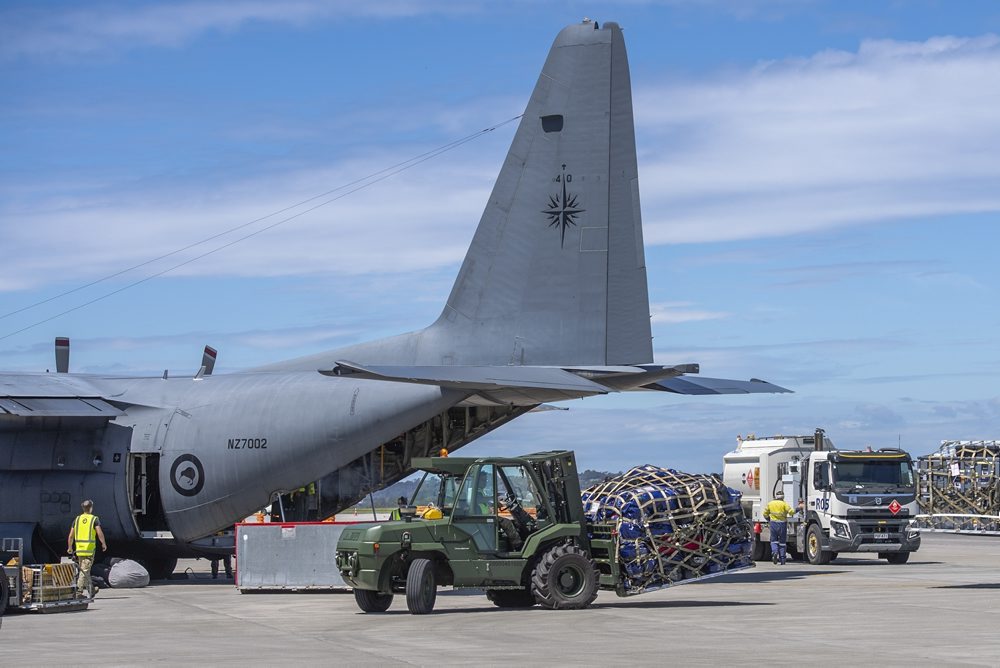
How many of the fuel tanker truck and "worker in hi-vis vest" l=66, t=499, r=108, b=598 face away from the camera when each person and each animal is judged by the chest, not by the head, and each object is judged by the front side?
1

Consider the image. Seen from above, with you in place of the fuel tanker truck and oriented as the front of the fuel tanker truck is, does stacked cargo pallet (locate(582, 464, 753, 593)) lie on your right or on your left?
on your right

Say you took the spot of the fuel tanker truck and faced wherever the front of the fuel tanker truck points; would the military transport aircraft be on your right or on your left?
on your right

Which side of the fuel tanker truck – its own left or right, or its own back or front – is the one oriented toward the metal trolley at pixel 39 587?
right

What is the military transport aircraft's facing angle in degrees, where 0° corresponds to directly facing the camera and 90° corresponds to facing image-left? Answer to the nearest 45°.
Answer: approximately 135°

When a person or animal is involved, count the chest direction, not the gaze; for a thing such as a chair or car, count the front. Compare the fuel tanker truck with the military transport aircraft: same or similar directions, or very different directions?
very different directions

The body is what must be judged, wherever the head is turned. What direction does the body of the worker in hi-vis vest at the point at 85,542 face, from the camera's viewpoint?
away from the camera

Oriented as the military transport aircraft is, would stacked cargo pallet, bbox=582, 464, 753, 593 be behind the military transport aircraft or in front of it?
behind

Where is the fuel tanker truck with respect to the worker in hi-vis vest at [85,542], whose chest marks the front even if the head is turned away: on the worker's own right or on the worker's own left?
on the worker's own right

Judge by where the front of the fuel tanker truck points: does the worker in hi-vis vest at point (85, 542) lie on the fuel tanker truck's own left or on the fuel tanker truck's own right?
on the fuel tanker truck's own right

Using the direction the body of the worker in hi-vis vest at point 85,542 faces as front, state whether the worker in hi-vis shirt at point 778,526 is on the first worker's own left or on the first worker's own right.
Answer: on the first worker's own right
